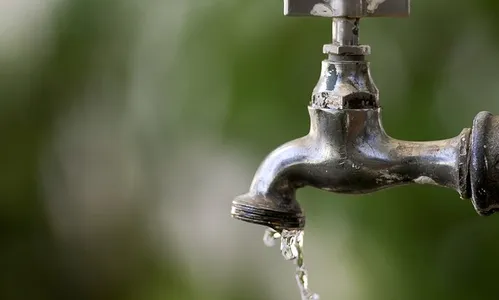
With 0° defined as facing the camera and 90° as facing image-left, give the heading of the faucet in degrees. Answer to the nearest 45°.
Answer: approximately 90°
